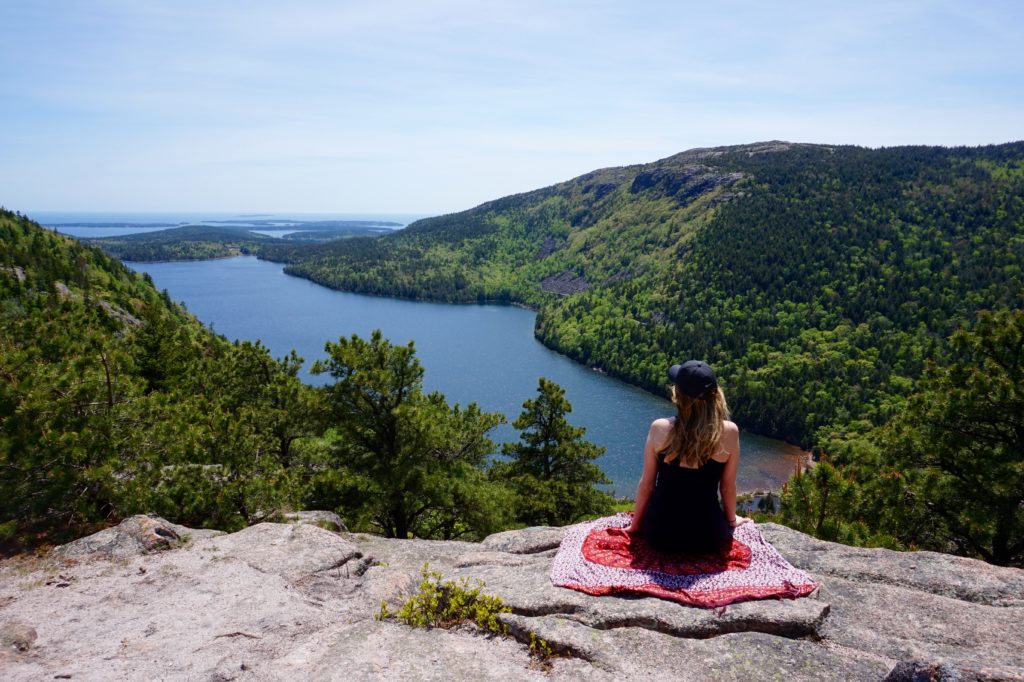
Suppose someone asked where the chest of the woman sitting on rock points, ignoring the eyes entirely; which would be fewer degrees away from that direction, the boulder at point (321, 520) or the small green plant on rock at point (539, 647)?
the boulder

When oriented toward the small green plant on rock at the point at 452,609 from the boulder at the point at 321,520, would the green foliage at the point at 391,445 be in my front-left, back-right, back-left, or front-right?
back-left

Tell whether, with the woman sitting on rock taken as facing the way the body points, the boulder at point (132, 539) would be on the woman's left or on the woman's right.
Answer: on the woman's left

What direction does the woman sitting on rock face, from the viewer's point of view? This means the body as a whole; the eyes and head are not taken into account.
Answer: away from the camera

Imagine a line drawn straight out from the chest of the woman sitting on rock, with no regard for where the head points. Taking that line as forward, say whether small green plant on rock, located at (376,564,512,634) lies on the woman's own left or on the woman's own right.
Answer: on the woman's own left

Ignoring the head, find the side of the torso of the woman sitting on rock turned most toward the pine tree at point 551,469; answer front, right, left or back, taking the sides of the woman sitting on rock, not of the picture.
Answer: front

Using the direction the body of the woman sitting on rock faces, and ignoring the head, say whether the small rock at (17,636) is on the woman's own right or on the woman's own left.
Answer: on the woman's own left

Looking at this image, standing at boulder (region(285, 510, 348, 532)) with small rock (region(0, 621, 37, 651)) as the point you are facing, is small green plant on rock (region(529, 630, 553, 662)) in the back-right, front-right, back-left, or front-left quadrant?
front-left

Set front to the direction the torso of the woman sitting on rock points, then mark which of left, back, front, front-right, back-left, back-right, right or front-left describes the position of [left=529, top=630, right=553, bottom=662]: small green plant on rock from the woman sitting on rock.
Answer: back-left

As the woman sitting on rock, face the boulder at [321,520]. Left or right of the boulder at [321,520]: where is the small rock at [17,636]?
left
